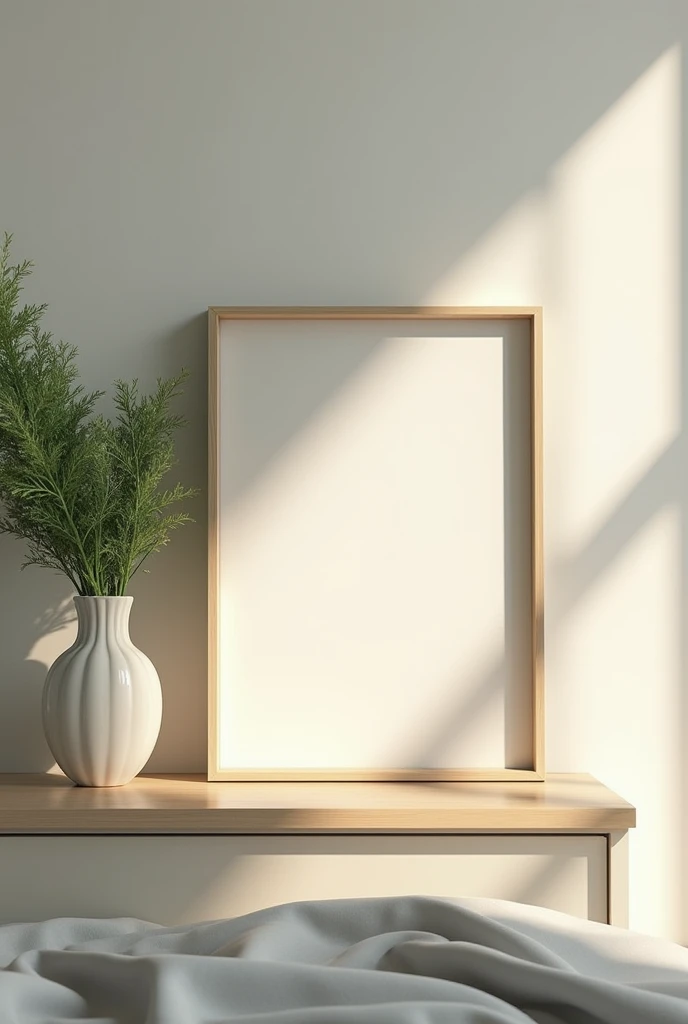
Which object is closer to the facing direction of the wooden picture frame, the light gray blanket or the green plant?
the light gray blanket

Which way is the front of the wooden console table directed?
toward the camera

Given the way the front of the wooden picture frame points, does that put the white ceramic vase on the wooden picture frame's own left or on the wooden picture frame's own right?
on the wooden picture frame's own right

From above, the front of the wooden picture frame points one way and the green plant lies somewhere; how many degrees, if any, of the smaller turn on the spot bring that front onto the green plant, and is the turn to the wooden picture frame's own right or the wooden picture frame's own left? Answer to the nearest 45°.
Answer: approximately 90° to the wooden picture frame's own right

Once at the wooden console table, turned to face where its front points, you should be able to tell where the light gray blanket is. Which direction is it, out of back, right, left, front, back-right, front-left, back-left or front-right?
front

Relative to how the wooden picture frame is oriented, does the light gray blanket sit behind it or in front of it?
in front

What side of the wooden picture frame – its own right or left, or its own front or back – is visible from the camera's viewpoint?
front
